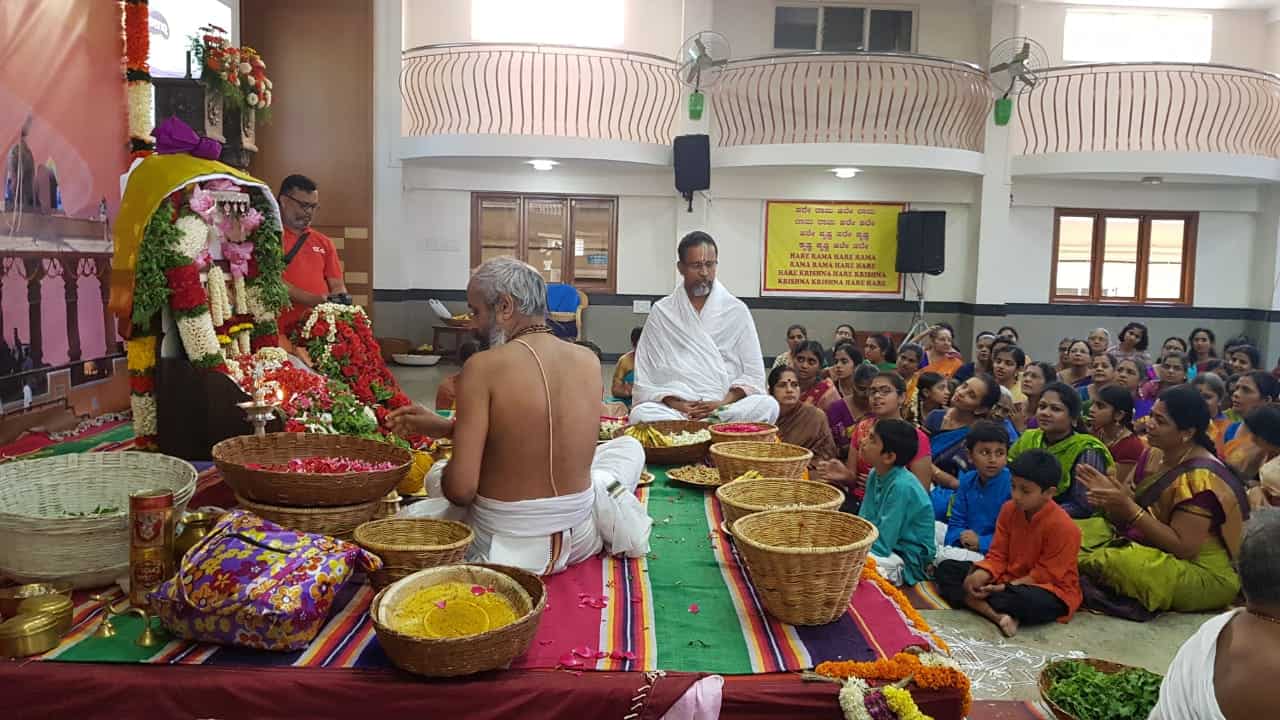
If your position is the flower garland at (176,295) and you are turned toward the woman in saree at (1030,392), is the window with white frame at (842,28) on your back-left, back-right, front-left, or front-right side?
front-left

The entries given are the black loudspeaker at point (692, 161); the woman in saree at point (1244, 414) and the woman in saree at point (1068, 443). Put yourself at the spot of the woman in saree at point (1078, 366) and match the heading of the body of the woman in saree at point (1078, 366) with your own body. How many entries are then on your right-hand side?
1

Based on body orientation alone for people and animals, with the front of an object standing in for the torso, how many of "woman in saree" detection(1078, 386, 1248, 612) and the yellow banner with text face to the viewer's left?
1

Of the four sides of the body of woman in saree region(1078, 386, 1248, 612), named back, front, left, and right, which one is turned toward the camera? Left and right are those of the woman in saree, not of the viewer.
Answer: left

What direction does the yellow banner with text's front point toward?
toward the camera

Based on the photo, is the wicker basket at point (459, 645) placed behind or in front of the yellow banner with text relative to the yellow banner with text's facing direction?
in front

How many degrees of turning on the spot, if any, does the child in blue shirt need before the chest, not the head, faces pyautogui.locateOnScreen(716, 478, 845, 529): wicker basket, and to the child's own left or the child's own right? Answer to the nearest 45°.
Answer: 0° — they already face it

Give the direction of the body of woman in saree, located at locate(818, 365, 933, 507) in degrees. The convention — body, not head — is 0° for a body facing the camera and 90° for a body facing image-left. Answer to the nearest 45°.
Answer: approximately 45°

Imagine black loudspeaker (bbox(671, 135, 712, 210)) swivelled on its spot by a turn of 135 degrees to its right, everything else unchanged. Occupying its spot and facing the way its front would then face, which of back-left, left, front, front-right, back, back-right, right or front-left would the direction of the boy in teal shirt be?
back-left

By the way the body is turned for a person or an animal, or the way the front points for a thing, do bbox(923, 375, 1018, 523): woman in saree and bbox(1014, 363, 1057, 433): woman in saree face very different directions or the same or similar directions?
same or similar directions

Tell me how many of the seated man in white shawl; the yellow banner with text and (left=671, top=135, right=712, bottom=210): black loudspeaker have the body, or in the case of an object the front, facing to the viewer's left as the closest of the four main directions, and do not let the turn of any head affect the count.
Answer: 0

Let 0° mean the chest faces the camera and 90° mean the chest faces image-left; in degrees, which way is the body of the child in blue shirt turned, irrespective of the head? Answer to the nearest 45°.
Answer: approximately 45°

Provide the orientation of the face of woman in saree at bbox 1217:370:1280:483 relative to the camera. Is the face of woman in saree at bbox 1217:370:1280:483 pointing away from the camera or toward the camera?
toward the camera

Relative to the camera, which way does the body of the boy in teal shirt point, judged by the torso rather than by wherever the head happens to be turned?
to the viewer's left

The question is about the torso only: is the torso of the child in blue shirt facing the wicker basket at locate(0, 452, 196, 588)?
yes

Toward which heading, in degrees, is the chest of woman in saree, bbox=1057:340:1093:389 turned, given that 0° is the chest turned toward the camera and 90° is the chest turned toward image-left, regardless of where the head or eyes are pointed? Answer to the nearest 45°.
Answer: approximately 45°

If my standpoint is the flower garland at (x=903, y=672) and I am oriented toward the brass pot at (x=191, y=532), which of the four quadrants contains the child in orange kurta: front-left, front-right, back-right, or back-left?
back-right

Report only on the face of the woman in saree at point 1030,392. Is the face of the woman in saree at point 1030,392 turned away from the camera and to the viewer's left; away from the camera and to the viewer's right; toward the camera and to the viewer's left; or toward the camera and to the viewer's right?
toward the camera and to the viewer's left

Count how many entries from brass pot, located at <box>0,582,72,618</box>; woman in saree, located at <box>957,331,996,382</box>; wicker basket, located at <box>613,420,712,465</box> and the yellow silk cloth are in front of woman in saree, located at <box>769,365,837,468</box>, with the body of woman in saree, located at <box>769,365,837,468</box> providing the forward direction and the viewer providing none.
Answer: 3

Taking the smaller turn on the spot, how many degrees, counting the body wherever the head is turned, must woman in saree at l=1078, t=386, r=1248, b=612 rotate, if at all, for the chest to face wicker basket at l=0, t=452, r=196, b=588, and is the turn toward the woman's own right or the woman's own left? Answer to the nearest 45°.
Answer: approximately 45° to the woman's own left

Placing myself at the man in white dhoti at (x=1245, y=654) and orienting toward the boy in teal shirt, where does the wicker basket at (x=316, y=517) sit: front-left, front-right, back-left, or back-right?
front-left

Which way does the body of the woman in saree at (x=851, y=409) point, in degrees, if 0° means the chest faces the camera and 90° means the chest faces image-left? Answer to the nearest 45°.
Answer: approximately 45°
